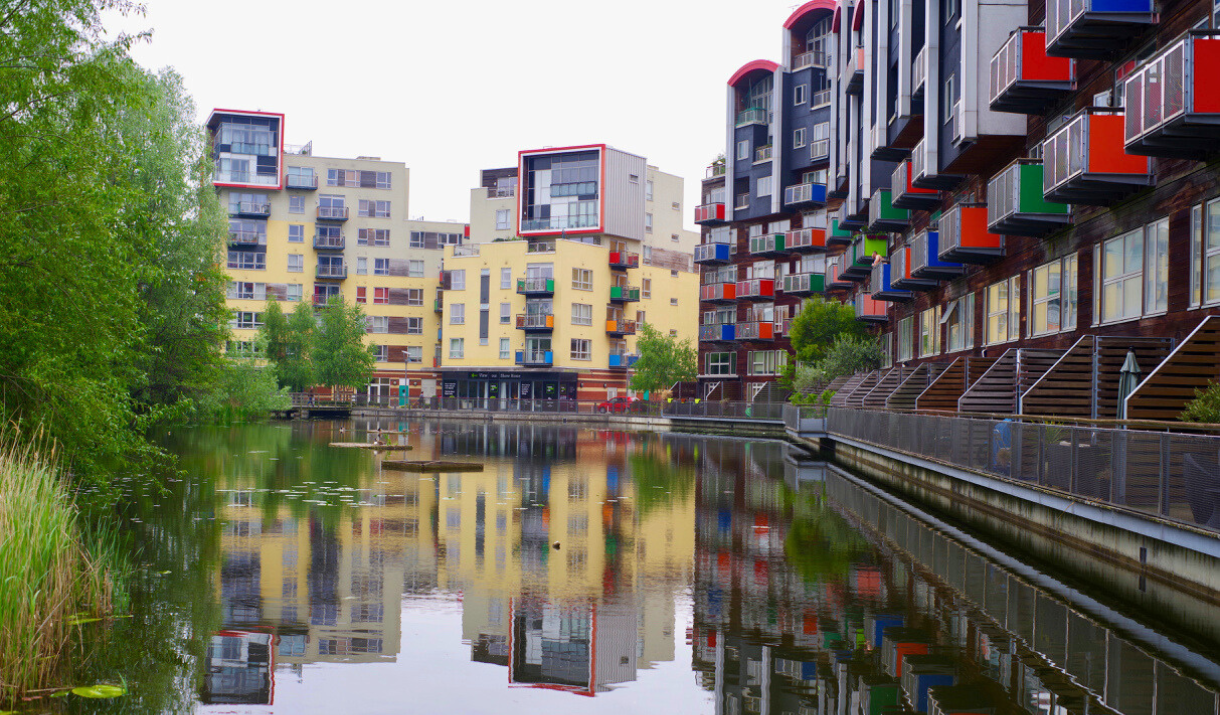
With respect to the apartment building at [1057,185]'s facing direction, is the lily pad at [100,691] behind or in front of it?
in front

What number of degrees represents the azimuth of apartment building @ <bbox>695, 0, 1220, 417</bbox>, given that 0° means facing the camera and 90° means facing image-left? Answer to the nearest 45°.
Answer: approximately 45°

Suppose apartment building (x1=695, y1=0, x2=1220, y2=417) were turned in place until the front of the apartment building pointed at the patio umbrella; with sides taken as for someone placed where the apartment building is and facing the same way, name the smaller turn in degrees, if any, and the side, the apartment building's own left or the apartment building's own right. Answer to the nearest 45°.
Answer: approximately 45° to the apartment building's own left

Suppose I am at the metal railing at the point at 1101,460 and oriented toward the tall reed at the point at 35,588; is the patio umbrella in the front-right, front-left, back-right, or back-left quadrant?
back-right

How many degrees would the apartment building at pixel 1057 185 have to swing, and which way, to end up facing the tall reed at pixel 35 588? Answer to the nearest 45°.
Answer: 0° — it already faces it

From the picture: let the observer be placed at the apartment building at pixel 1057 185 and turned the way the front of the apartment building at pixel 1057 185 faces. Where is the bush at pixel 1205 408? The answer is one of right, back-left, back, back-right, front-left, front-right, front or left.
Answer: front-left

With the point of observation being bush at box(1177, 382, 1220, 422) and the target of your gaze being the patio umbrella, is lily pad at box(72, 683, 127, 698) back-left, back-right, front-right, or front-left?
back-left
